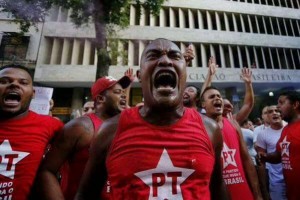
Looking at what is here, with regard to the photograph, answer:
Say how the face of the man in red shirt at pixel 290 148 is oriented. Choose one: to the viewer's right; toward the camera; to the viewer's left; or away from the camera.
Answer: to the viewer's left

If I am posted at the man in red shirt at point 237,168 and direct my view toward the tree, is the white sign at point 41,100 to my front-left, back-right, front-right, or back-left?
front-left

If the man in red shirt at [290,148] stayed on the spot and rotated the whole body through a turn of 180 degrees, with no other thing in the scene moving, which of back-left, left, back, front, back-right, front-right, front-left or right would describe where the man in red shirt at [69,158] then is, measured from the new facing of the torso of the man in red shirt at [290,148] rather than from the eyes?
back

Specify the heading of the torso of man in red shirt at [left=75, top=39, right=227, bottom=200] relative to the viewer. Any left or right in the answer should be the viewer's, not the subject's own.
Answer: facing the viewer

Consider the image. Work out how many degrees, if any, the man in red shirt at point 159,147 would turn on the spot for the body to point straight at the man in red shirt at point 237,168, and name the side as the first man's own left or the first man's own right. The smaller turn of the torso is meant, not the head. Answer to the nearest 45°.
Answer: approximately 135° to the first man's own left

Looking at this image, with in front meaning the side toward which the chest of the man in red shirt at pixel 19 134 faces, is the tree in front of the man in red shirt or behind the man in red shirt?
behind

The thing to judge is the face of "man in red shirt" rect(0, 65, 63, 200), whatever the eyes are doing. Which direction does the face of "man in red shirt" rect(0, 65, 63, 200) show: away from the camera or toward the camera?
toward the camera

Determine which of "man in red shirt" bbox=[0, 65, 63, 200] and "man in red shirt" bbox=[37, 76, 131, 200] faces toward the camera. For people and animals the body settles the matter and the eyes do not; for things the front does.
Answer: "man in red shirt" bbox=[0, 65, 63, 200]

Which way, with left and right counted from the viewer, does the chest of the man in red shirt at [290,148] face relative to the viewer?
facing the viewer and to the left of the viewer

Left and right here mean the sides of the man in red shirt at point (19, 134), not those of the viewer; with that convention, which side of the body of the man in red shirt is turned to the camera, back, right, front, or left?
front

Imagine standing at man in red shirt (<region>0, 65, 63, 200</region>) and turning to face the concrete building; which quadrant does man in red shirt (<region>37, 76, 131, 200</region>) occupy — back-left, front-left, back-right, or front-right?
front-right

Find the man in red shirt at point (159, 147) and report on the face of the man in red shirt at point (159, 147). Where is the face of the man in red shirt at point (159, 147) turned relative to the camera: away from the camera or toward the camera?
toward the camera

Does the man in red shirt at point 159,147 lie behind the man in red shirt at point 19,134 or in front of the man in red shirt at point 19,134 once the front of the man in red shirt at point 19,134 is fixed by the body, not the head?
in front
